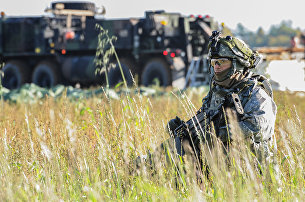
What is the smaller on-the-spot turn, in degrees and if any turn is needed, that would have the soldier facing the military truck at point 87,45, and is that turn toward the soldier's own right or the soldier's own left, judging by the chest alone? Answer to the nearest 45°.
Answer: approximately 135° to the soldier's own right

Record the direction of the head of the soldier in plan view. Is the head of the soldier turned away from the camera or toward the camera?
toward the camera

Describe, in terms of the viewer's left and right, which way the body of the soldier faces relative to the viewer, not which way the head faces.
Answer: facing the viewer and to the left of the viewer
